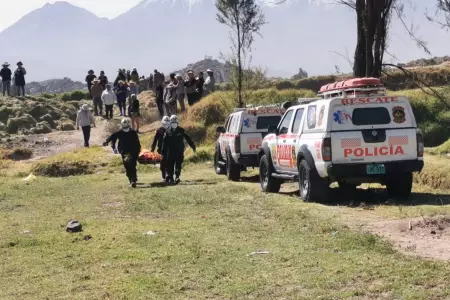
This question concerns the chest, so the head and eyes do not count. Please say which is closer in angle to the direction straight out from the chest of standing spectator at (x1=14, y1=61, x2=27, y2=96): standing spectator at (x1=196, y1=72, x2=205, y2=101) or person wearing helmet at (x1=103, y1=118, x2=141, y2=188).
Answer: the person wearing helmet

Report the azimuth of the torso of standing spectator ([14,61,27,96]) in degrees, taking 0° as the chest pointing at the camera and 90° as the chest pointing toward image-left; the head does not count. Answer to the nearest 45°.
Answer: approximately 0°

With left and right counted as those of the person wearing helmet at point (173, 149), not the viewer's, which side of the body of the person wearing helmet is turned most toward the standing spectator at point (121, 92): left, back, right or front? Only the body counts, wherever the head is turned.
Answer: back

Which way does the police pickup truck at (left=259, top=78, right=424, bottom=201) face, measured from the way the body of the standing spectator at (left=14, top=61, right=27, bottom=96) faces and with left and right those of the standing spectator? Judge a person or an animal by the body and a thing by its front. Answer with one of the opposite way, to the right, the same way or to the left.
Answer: the opposite way

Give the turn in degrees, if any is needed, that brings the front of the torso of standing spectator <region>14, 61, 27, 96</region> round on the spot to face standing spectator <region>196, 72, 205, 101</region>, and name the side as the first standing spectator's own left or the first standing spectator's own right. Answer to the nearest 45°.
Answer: approximately 45° to the first standing spectator's own left

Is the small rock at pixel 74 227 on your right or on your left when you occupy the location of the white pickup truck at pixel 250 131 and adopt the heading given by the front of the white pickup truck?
on your left

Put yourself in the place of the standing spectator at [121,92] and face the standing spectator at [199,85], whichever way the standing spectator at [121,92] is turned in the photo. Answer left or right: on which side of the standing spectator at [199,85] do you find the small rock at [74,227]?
right

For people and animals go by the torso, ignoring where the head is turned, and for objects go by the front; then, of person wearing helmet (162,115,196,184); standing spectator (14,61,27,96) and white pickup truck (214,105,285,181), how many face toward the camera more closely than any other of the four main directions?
2

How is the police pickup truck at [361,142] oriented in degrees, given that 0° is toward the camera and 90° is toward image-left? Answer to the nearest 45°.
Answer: approximately 135°

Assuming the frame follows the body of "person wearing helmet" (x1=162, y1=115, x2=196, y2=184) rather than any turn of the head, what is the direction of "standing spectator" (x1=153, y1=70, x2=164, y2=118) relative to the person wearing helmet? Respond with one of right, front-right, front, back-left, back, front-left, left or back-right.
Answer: back

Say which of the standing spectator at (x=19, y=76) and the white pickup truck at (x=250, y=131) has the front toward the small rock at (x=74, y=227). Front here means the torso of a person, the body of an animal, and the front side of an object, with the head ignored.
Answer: the standing spectator

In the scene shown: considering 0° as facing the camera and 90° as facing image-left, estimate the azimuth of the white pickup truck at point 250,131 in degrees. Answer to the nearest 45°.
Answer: approximately 135°

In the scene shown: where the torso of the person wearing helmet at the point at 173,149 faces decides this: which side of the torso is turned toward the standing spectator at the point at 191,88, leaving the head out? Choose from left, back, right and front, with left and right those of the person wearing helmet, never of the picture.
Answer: back
